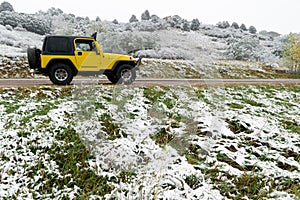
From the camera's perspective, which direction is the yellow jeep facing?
to the viewer's right

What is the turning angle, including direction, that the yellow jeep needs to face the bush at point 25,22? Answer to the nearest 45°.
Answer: approximately 90° to its left
